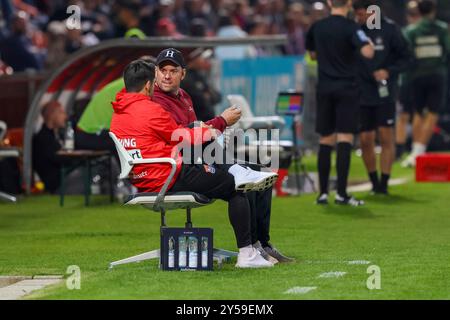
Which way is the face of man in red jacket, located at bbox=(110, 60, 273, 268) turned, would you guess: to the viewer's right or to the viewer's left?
to the viewer's right

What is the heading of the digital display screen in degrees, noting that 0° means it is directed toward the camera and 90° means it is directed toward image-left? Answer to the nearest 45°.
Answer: approximately 0°

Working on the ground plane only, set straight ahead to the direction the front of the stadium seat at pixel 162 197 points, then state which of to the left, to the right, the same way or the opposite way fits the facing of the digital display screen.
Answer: to the right
